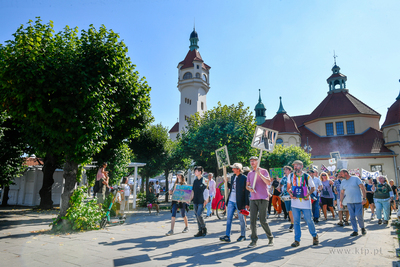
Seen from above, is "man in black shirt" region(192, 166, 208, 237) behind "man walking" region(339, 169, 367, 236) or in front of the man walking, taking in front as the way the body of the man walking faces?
in front

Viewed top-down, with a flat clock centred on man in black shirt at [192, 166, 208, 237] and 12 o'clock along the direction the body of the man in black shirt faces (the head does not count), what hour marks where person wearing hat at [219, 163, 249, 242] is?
The person wearing hat is roughly at 9 o'clock from the man in black shirt.

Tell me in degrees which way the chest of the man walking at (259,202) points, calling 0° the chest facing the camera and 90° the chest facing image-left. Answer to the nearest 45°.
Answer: approximately 45°

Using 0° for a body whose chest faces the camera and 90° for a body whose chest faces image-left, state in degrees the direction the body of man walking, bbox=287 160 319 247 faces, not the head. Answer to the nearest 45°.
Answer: approximately 0°

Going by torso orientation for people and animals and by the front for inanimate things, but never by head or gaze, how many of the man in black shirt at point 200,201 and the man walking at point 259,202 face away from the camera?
0

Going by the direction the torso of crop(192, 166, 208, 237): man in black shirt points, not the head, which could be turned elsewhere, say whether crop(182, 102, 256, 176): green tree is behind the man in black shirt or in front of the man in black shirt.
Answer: behind

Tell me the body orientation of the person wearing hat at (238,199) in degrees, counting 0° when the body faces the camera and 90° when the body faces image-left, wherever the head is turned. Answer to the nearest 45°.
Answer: approximately 45°
